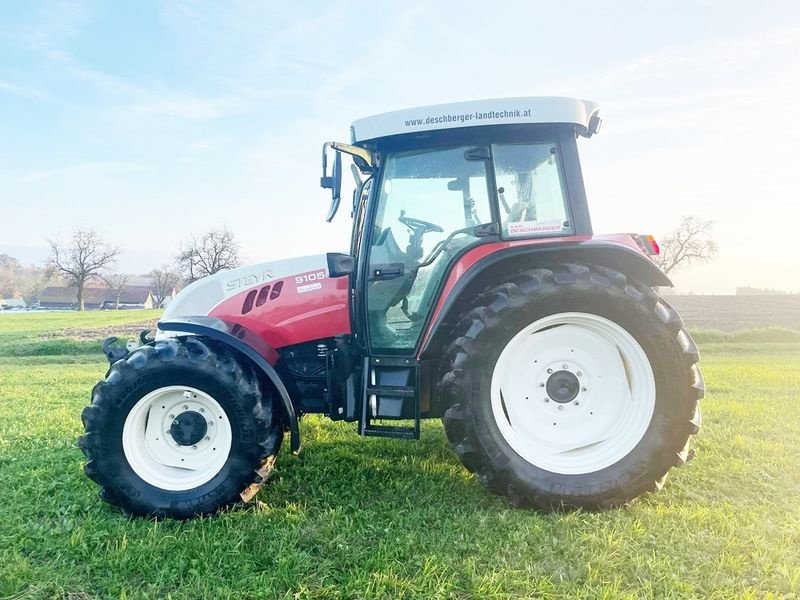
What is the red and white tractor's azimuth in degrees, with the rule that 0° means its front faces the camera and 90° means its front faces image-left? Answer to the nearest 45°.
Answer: approximately 90°
